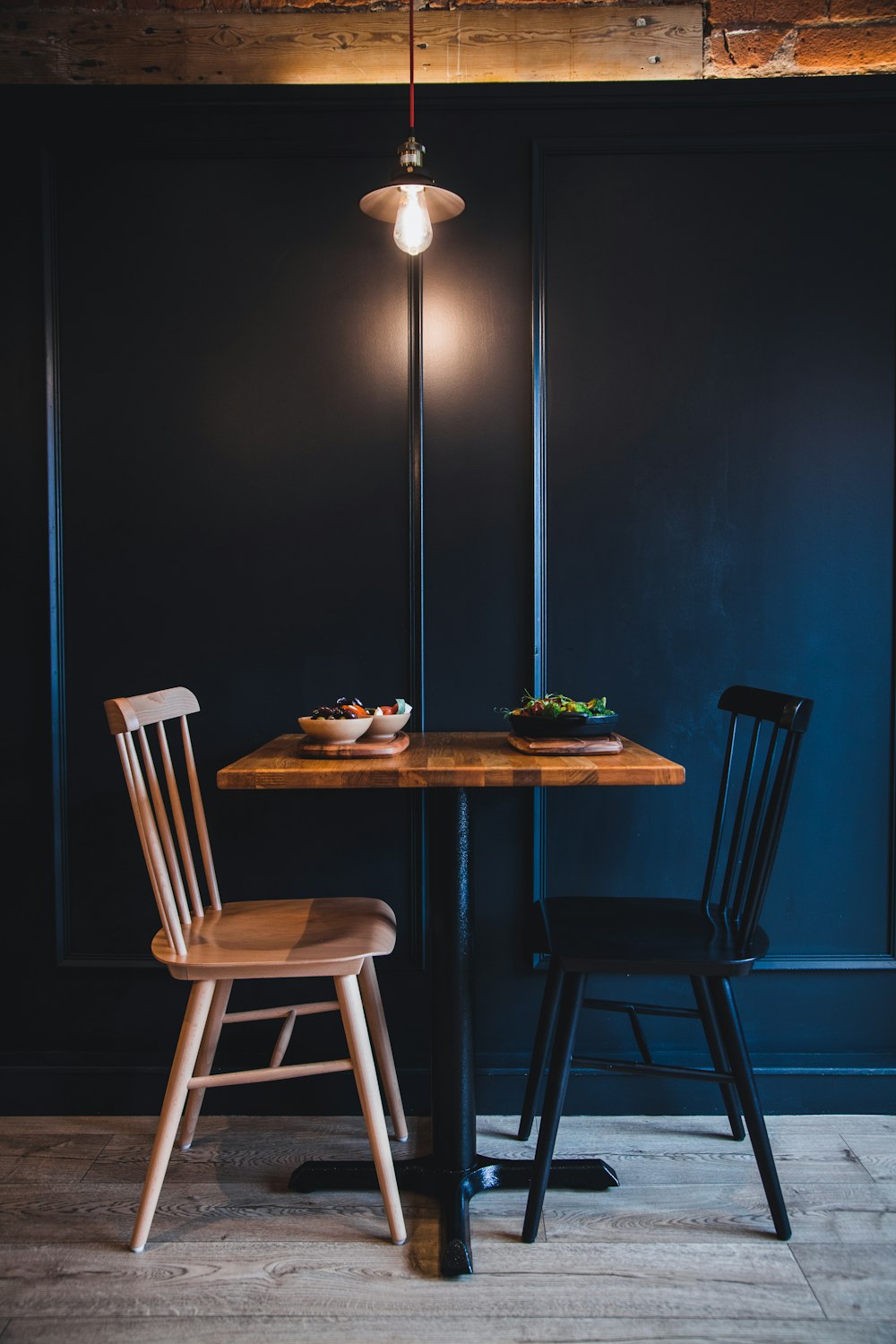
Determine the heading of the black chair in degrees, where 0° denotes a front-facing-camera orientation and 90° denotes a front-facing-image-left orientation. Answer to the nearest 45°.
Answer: approximately 90°

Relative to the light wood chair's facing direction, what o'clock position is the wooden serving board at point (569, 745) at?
The wooden serving board is roughly at 12 o'clock from the light wood chair.

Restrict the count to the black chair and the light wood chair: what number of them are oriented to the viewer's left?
1

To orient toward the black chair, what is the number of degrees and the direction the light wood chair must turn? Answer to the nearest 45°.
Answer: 0° — it already faces it

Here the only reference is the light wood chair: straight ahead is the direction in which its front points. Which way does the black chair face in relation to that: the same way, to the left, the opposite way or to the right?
the opposite way

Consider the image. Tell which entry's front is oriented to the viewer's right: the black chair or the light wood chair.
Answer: the light wood chair

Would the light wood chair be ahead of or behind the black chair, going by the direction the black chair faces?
ahead

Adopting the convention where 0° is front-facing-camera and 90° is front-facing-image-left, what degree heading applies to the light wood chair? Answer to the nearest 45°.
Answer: approximately 270°
